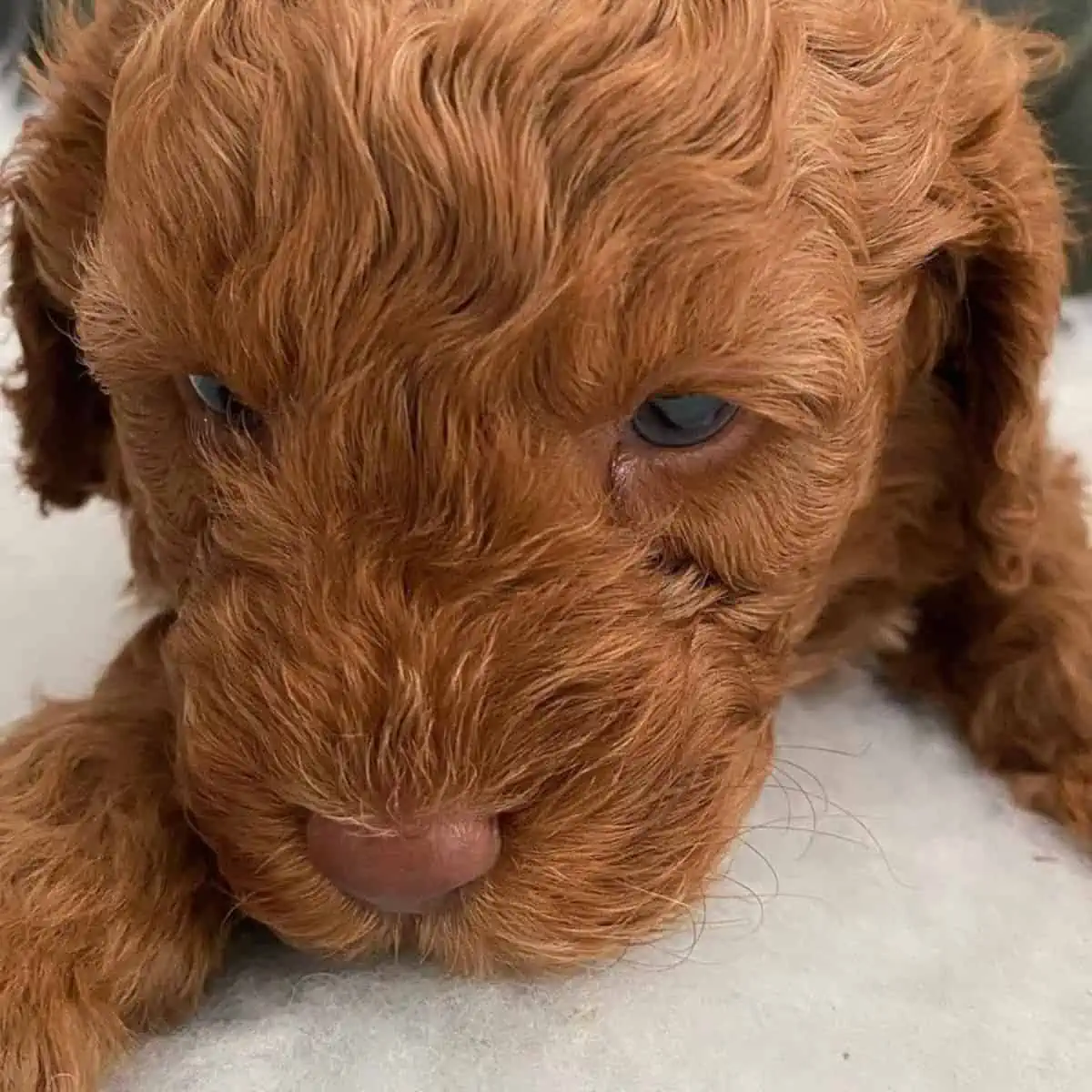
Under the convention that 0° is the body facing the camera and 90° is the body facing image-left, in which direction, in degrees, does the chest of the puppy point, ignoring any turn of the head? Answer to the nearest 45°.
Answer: approximately 0°
